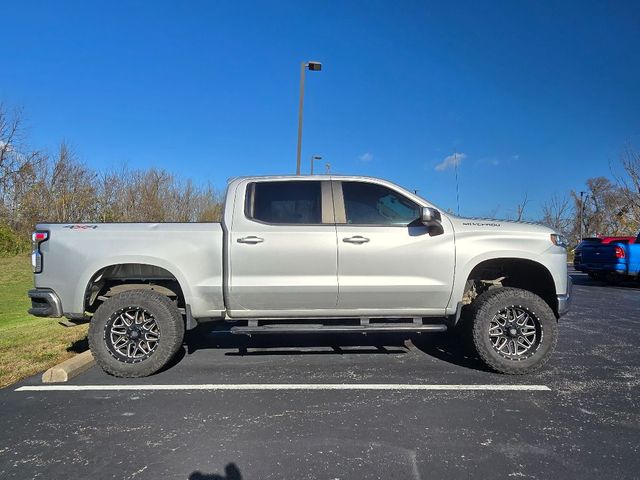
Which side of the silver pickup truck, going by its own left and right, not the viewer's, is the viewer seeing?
right

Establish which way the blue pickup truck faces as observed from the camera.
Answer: facing away from the viewer and to the right of the viewer

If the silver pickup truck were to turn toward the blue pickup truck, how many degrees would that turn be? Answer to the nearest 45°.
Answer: approximately 45° to its left

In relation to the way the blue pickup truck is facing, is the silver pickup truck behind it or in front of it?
behind

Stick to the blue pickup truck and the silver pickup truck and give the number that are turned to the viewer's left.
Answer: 0
